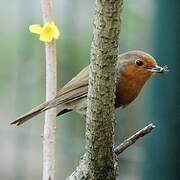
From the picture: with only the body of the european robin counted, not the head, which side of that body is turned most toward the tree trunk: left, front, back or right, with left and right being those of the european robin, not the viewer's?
right

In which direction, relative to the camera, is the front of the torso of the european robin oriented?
to the viewer's right
